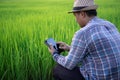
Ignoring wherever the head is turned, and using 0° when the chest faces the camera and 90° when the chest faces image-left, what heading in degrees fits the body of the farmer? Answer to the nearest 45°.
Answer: approximately 135°
